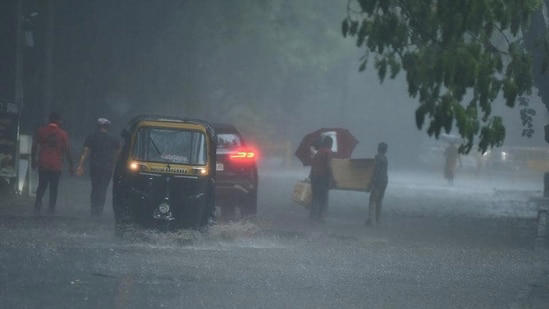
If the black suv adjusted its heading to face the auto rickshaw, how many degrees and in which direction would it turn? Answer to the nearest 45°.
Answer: approximately 180°

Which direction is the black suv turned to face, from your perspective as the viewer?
facing away from the viewer

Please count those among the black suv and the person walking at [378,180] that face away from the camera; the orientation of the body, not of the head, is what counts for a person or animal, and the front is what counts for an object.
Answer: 1

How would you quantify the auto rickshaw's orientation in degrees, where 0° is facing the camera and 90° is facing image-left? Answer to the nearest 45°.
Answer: approximately 0°
